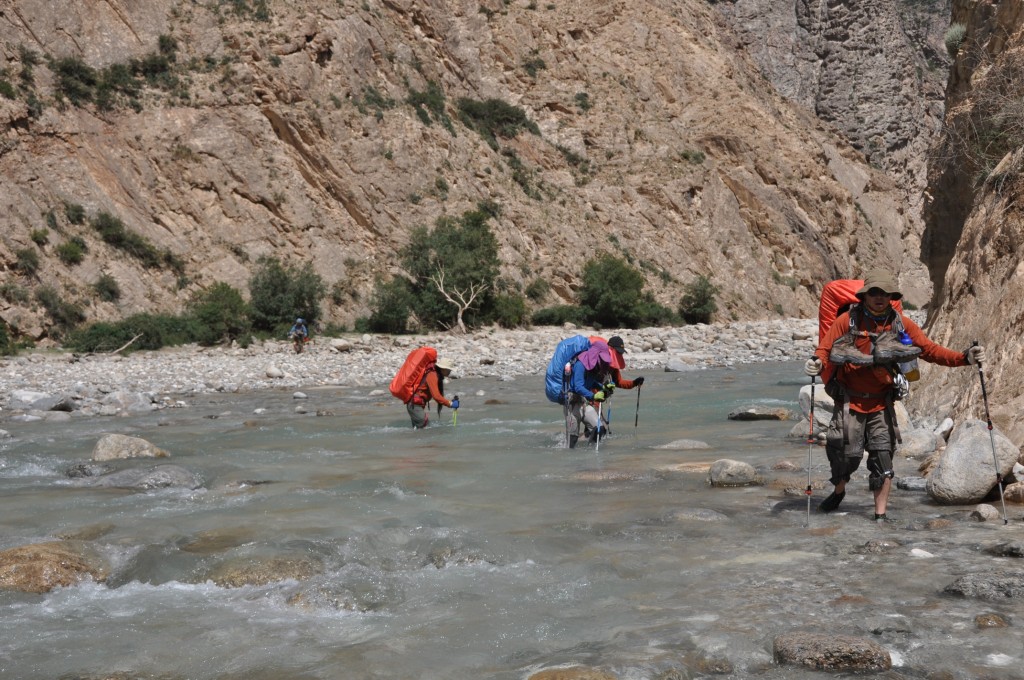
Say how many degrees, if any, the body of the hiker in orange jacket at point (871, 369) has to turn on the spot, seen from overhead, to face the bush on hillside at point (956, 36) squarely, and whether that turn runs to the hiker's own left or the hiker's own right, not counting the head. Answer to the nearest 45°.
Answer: approximately 180°

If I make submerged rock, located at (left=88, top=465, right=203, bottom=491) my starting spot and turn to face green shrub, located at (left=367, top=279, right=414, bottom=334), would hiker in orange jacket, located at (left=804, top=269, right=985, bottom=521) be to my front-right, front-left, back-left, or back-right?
back-right

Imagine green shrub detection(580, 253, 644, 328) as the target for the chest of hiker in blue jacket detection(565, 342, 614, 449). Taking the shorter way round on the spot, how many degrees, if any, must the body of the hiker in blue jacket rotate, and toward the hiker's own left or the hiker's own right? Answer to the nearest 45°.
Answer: approximately 135° to the hiker's own left

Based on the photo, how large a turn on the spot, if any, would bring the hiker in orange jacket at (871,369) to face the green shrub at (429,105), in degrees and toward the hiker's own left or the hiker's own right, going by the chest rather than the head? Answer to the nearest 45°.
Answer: approximately 135° to the hiker's own right

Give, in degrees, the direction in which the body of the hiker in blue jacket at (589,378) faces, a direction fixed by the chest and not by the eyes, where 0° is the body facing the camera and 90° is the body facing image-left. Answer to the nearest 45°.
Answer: approximately 315°

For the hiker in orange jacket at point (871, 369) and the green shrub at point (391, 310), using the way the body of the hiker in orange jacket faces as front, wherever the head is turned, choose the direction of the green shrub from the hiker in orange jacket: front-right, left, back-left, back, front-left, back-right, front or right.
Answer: back-right

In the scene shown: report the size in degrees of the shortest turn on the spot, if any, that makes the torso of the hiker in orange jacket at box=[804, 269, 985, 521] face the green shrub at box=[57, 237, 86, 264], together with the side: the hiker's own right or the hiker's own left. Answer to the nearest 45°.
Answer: approximately 135° to the hiker's own right

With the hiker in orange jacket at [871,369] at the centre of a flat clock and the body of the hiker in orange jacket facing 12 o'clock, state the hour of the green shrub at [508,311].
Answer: The green shrub is roughly at 5 o'clock from the hiker in orange jacket.

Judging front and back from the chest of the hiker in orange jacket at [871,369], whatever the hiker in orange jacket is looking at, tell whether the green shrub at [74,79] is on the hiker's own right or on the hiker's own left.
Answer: on the hiker's own right

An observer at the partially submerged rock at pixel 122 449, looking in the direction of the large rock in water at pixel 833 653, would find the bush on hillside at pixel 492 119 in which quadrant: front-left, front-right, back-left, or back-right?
back-left

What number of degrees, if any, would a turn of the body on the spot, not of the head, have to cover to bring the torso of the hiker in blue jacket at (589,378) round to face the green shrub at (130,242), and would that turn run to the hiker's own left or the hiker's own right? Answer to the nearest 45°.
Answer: approximately 180°

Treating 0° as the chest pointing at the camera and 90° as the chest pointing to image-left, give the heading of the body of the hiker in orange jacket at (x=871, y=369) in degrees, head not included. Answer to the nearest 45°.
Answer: approximately 0°
